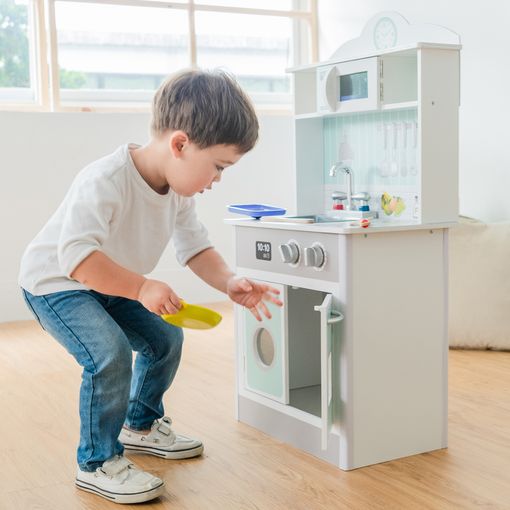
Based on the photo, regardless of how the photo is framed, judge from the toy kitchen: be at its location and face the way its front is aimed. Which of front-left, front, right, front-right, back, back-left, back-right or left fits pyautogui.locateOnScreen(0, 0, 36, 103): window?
right

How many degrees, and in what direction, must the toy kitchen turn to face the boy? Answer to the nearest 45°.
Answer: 0° — it already faces them

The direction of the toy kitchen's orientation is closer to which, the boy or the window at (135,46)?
the boy

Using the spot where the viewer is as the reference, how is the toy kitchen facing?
facing the viewer and to the left of the viewer

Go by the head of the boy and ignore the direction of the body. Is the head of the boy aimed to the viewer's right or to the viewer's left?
to the viewer's right

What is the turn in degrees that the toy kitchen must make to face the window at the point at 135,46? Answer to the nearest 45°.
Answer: approximately 90° to its right

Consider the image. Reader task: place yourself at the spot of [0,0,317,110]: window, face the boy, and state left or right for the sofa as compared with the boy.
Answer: left

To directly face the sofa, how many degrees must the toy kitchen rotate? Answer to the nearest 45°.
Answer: approximately 135° to its right
